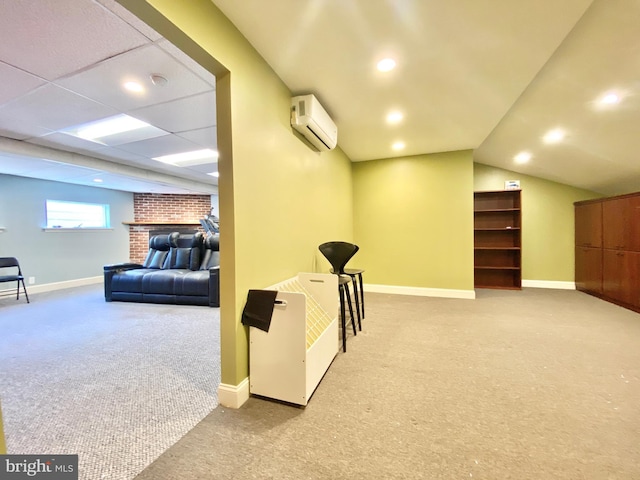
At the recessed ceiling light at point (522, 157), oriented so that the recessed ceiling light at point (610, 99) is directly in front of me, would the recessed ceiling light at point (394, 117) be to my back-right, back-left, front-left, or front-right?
front-right

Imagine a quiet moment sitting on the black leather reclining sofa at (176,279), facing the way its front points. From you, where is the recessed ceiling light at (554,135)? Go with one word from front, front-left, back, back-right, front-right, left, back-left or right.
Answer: left

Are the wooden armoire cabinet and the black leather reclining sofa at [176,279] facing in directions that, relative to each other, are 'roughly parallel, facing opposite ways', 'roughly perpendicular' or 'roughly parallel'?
roughly perpendicular

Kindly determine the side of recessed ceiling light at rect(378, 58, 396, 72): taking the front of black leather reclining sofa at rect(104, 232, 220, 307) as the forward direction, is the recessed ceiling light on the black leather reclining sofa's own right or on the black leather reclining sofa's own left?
on the black leather reclining sofa's own left

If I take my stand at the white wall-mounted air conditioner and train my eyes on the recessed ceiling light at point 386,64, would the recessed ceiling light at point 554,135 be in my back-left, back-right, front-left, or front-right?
front-left

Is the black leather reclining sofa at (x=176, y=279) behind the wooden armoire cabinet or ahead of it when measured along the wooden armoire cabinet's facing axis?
ahead

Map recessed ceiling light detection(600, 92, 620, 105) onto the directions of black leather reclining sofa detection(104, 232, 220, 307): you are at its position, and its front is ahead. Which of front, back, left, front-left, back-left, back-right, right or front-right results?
left

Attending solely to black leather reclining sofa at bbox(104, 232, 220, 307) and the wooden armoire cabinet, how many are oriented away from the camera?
0

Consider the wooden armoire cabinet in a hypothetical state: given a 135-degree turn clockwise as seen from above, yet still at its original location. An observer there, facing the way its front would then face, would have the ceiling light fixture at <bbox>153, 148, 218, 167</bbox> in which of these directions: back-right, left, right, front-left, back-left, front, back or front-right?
back-left

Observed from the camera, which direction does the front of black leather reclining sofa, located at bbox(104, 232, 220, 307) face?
facing the viewer and to the left of the viewer

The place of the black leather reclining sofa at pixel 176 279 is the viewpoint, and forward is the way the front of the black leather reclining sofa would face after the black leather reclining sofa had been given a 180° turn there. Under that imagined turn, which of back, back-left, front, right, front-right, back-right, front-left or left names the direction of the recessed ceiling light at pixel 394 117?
right

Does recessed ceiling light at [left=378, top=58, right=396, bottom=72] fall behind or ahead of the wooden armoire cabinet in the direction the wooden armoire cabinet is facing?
ahead
